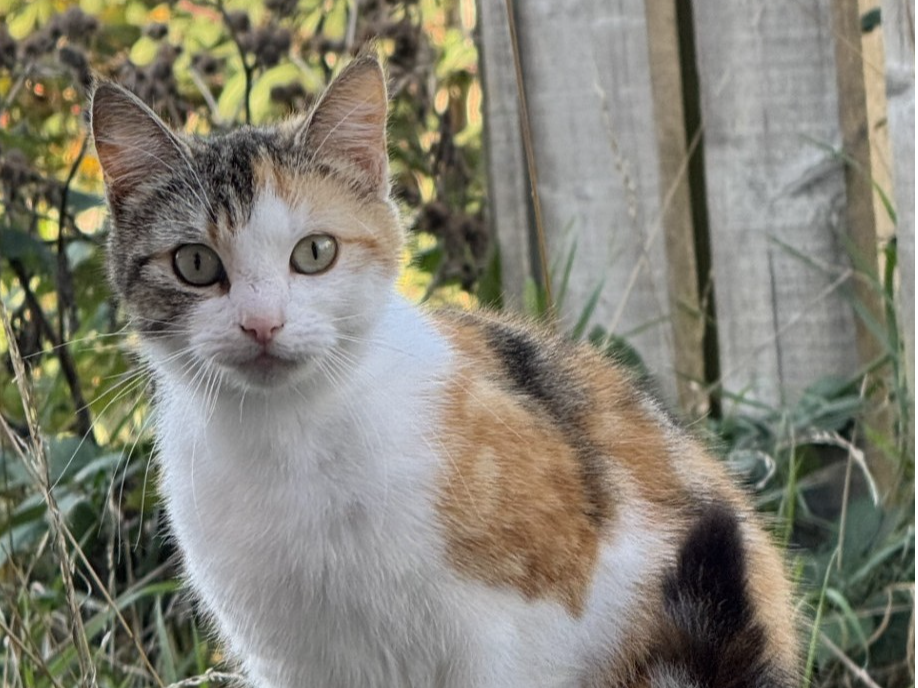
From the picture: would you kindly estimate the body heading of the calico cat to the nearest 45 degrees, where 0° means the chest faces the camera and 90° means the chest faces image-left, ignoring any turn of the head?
approximately 45°

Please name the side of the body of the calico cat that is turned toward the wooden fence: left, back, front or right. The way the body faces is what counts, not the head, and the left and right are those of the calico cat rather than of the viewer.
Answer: back

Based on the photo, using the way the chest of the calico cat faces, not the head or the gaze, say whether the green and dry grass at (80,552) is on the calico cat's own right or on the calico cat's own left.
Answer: on the calico cat's own right

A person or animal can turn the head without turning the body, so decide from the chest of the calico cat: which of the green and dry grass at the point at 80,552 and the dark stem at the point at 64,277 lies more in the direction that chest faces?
the green and dry grass

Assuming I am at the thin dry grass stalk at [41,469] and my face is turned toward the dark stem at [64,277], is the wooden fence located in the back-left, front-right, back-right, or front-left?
front-right

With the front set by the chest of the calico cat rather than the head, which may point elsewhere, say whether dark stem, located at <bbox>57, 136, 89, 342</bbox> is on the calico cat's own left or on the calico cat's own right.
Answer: on the calico cat's own right

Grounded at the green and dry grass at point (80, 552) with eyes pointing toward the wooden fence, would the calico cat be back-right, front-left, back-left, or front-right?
front-right

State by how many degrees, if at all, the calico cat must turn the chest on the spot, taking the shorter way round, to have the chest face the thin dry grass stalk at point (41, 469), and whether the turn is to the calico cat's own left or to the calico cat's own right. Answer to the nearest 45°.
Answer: approximately 45° to the calico cat's own right

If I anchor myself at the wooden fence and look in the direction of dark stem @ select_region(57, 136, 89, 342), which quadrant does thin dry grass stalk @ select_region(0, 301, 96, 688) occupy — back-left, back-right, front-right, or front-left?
front-left
